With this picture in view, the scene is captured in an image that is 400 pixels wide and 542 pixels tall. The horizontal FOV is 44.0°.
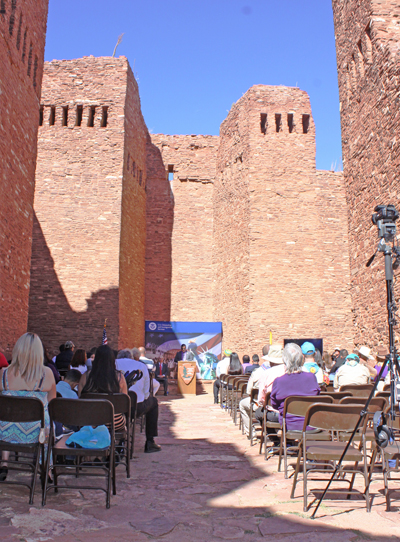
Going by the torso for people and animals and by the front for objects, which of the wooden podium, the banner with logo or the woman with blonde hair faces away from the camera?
the woman with blonde hair

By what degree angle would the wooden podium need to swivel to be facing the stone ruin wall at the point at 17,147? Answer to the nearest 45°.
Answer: approximately 45° to its right

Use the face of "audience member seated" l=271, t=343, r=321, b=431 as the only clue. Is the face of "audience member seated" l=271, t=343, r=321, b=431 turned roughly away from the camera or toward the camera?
away from the camera

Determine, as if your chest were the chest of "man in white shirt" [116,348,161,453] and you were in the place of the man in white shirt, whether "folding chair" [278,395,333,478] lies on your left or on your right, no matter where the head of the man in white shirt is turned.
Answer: on your right

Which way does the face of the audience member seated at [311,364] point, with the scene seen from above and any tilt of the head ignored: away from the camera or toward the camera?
away from the camera

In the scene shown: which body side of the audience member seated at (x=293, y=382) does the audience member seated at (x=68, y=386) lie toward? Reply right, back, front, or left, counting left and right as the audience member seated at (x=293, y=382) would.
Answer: left

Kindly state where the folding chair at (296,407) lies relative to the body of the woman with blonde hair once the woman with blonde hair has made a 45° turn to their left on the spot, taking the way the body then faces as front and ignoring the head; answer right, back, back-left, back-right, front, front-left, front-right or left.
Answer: back-right

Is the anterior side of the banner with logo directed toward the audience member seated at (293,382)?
yes

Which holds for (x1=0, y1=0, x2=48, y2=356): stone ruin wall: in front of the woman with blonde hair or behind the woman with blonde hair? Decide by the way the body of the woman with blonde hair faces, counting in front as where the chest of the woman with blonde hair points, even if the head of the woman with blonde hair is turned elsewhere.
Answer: in front

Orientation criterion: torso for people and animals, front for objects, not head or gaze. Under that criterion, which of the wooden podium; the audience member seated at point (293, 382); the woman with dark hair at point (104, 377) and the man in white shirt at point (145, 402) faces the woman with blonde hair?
the wooden podium

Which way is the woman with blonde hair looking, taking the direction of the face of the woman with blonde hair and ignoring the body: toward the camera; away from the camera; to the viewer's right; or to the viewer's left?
away from the camera
